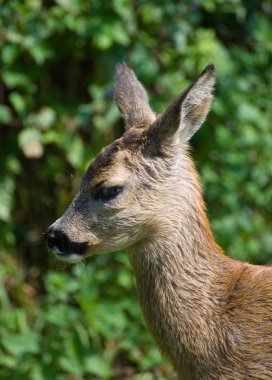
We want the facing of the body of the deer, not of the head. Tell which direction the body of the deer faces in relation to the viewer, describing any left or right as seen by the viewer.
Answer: facing to the left of the viewer
